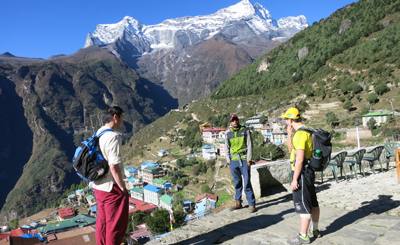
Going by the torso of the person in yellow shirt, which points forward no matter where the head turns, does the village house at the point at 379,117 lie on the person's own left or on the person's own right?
on the person's own right

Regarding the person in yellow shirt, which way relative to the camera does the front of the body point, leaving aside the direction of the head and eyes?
to the viewer's left

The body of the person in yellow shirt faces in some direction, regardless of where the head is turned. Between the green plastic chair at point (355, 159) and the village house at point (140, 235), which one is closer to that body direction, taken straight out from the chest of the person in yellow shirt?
the village house

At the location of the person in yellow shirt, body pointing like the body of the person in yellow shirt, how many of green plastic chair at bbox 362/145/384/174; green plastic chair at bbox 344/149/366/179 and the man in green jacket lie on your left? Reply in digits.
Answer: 0

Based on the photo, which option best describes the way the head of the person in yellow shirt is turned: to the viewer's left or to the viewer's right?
to the viewer's left

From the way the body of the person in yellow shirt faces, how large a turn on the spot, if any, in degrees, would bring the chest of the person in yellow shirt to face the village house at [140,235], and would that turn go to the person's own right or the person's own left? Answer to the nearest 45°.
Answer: approximately 45° to the person's own right

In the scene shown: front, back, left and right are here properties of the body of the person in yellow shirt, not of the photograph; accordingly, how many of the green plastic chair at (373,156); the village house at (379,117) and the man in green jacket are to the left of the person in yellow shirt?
0

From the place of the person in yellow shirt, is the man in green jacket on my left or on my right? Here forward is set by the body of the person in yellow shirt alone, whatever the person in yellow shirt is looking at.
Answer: on my right

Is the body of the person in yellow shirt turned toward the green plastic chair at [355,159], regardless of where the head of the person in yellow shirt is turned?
no

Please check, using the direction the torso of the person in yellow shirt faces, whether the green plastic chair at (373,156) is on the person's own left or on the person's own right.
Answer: on the person's own right

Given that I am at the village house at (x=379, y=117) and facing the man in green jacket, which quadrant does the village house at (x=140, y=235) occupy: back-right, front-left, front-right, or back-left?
front-right

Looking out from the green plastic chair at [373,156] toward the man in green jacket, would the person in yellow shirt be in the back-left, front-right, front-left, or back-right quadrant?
front-left
